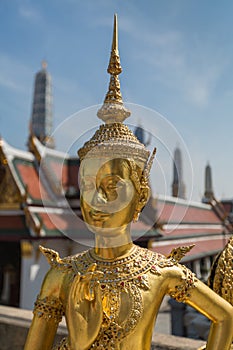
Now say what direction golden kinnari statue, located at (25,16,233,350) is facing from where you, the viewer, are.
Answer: facing the viewer and to the left of the viewer
